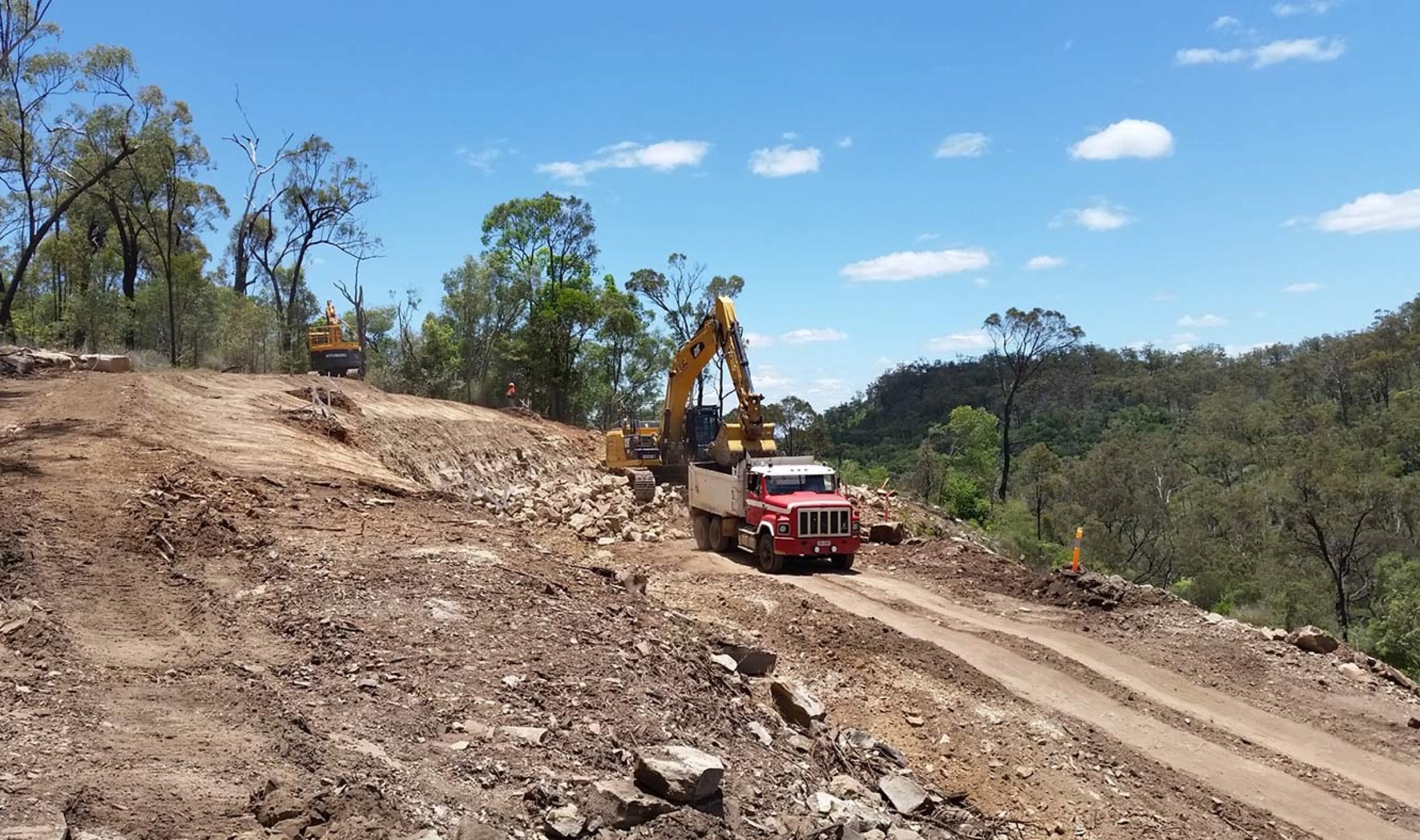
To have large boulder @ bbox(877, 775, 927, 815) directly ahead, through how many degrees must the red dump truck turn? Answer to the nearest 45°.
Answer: approximately 45° to its right

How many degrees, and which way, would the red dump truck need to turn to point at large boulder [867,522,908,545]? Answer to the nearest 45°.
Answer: approximately 90° to its left

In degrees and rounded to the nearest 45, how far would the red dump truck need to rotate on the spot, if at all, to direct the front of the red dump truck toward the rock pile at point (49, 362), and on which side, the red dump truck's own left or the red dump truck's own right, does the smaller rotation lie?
approximately 135° to the red dump truck's own right

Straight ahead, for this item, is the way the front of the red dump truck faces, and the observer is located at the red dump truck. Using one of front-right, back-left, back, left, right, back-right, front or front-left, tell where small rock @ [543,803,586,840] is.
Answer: front-right

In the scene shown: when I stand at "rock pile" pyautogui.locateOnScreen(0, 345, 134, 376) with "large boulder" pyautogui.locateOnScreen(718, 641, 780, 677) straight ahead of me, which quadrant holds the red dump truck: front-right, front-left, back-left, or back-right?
front-left

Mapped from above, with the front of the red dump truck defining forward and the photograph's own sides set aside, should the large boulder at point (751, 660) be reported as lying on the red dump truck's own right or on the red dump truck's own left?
on the red dump truck's own right

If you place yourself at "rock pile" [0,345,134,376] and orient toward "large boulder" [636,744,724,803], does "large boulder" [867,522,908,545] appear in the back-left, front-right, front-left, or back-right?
front-left

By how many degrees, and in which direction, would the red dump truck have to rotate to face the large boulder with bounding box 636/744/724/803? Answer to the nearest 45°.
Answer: approximately 45° to its right

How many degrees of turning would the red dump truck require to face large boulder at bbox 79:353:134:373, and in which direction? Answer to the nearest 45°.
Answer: approximately 135° to its right

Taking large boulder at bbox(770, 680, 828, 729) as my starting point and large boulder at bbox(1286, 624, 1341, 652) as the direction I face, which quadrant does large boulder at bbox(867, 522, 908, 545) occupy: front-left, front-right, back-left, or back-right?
front-left

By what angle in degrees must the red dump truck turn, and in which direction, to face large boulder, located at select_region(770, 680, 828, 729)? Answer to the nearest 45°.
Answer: approximately 45° to its right

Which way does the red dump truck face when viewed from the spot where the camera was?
facing the viewer and to the right of the viewer

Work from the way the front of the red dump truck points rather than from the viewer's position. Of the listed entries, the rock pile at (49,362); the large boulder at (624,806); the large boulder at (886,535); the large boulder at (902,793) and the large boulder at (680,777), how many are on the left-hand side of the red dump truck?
1

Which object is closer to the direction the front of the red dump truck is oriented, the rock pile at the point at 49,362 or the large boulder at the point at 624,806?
the large boulder

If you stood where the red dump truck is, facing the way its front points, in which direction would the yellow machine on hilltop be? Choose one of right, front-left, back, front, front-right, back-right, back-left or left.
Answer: back

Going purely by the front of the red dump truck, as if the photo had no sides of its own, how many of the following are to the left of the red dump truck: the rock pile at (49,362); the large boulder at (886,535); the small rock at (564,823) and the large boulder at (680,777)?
1
